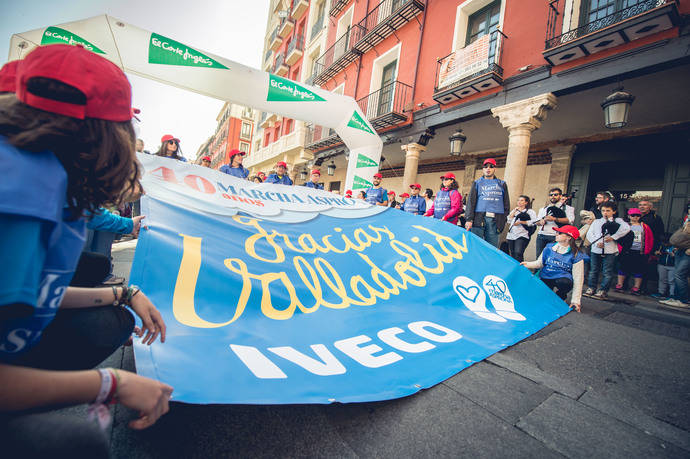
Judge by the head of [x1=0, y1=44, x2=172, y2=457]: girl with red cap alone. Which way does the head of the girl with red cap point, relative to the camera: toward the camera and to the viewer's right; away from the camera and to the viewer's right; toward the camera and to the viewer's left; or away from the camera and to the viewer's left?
away from the camera and to the viewer's right

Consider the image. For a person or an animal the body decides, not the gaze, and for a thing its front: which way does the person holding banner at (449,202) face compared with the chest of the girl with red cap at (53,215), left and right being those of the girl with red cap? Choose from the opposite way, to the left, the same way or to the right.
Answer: the opposite way

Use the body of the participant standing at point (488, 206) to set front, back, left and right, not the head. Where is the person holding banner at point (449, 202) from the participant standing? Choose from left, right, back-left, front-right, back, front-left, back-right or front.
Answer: back-right

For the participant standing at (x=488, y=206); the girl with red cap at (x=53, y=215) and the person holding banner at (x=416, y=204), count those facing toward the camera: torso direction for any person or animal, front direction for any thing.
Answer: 2

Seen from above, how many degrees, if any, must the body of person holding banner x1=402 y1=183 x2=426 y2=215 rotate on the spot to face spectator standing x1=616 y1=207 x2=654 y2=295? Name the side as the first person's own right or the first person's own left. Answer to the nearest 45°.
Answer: approximately 90° to the first person's own left

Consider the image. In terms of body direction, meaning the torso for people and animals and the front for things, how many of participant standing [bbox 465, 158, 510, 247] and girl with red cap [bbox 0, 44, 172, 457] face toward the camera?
1

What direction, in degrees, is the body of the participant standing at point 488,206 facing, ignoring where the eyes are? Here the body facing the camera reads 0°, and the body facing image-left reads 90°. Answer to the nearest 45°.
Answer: approximately 0°

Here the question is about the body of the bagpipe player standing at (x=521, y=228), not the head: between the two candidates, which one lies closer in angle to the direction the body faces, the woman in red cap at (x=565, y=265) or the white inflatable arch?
the white inflatable arch

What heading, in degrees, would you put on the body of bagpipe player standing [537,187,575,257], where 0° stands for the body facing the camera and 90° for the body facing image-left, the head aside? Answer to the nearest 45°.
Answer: approximately 45°
